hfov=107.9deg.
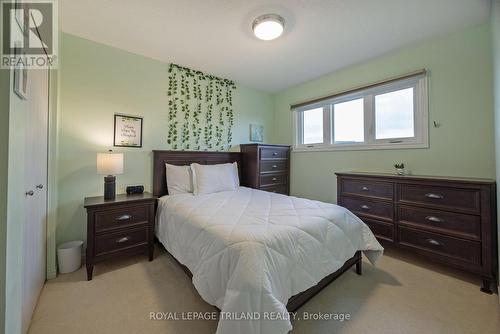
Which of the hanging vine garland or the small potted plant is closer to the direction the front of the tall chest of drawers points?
the small potted plant

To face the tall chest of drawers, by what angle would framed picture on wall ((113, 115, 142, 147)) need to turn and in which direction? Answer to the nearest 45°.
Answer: approximately 45° to its left

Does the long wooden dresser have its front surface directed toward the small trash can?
yes

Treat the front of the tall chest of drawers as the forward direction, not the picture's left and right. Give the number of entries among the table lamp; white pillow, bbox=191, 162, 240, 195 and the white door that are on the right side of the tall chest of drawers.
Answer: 3

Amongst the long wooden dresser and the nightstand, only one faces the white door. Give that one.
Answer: the long wooden dresser

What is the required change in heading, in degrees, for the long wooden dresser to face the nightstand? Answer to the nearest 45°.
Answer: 0° — it already faces it

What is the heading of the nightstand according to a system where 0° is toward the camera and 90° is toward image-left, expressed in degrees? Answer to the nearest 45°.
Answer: approximately 315°

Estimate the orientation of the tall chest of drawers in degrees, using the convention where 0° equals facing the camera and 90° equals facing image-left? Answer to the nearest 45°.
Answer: approximately 315°

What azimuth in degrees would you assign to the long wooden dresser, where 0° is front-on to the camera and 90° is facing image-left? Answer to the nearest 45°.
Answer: approximately 45°

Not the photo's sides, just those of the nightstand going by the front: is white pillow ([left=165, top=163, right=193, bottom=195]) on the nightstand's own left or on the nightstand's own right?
on the nightstand's own left

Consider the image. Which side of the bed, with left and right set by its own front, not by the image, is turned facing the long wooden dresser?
left
